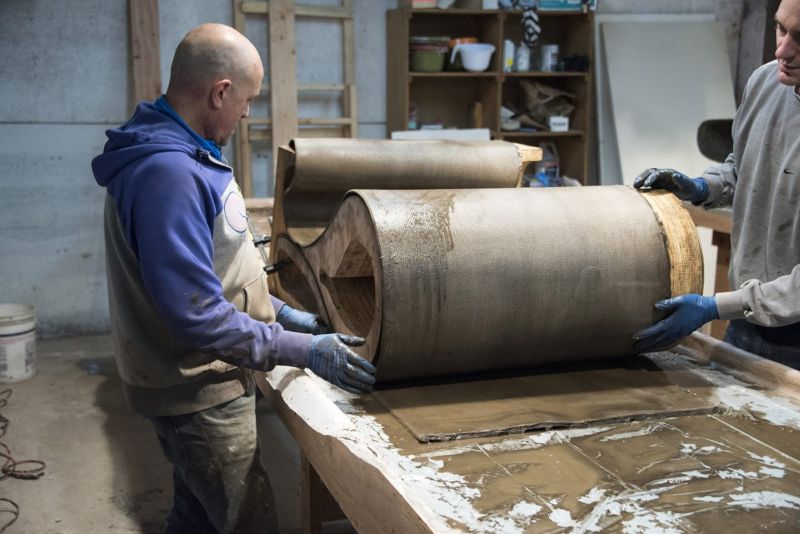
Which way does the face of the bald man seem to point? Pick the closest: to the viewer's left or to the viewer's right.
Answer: to the viewer's right

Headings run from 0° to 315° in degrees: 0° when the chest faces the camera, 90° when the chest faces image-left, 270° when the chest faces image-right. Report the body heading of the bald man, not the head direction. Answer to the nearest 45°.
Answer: approximately 270°

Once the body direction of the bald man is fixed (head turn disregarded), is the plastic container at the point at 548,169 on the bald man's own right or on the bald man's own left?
on the bald man's own left

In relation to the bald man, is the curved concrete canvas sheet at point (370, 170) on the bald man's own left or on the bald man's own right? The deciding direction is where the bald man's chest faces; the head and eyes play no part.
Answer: on the bald man's own left

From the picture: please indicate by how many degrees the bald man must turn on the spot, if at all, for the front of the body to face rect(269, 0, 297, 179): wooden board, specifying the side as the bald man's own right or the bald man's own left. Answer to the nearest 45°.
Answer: approximately 90° to the bald man's own left

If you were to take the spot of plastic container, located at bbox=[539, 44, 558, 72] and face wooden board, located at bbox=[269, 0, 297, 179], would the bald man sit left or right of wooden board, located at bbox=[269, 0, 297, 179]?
left

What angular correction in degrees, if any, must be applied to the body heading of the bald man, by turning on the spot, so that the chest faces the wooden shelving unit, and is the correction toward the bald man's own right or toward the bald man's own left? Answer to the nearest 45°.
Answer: approximately 45° to the bald man's own left

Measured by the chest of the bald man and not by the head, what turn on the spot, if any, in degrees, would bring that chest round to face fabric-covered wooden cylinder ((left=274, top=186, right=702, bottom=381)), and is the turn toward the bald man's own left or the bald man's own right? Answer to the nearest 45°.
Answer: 0° — they already face it

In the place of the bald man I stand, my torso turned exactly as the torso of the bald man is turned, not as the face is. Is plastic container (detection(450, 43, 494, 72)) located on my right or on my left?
on my left

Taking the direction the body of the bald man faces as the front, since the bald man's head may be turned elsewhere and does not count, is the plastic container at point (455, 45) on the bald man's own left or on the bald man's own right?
on the bald man's own left
